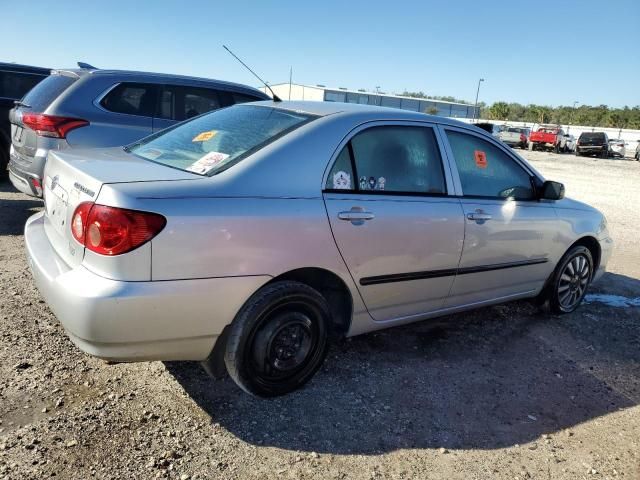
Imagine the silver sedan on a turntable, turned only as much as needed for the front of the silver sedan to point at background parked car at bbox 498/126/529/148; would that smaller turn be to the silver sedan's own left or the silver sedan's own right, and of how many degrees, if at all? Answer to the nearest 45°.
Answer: approximately 45° to the silver sedan's own left

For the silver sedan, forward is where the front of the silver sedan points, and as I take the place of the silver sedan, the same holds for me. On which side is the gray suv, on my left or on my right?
on my left

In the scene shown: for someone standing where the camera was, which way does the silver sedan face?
facing away from the viewer and to the right of the viewer

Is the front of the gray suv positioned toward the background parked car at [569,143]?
yes

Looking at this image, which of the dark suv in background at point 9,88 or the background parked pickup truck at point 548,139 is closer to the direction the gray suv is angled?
the background parked pickup truck

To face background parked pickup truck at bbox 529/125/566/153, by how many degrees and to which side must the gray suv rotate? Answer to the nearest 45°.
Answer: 0° — it already faces it

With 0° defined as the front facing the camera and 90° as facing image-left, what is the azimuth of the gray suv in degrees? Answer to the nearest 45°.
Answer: approximately 225°
